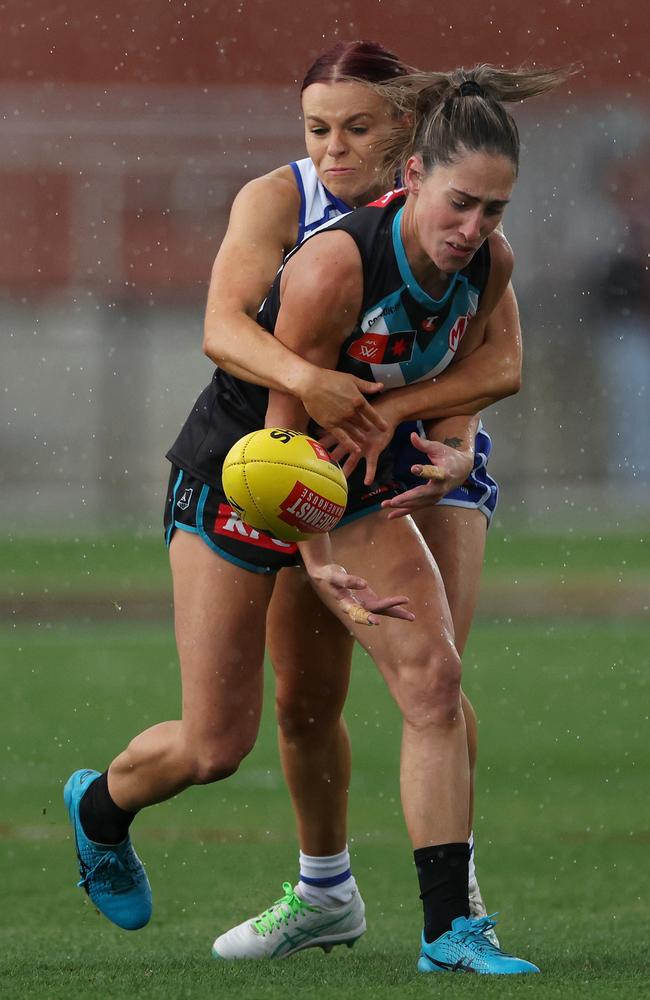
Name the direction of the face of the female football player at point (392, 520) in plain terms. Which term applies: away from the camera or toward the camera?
toward the camera

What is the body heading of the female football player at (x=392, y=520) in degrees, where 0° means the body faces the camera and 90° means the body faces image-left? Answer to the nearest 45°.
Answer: approximately 315°
